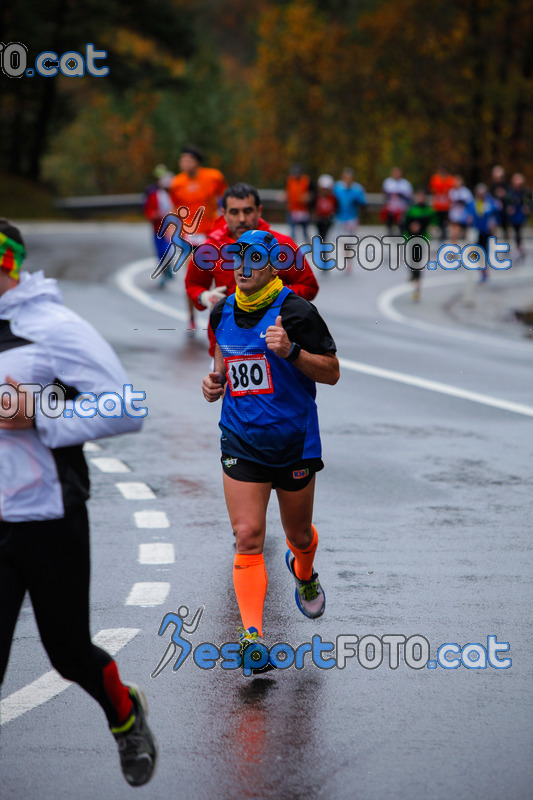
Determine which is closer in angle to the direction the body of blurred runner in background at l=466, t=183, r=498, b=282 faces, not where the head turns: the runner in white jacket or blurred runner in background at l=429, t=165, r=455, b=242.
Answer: the runner in white jacket

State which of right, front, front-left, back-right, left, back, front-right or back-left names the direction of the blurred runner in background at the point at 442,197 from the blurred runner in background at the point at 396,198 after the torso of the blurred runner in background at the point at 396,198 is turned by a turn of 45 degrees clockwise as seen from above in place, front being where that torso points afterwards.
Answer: back

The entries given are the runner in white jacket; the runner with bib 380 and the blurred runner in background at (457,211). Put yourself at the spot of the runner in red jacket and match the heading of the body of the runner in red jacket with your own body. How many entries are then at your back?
1

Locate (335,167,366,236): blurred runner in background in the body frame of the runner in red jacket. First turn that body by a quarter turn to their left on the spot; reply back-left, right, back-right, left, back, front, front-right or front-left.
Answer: left

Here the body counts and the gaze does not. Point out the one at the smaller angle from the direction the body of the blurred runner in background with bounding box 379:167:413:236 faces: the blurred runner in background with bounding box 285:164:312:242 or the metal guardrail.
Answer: the blurred runner in background

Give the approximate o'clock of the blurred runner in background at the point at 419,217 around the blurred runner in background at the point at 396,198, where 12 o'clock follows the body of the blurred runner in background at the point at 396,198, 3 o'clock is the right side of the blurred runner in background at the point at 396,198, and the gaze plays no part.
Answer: the blurred runner in background at the point at 419,217 is roughly at 12 o'clock from the blurred runner in background at the point at 396,198.

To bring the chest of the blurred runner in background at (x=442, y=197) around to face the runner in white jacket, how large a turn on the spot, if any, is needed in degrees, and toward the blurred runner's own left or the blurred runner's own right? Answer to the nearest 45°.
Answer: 0° — they already face them

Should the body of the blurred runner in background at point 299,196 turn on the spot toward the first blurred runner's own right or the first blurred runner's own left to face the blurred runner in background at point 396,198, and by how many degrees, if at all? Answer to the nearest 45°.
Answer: approximately 135° to the first blurred runner's own left

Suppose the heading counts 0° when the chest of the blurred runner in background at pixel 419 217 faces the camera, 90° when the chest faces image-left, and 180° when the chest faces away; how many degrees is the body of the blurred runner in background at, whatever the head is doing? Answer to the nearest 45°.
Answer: approximately 0°

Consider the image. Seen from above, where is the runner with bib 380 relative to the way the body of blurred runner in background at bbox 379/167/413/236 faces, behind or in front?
in front
